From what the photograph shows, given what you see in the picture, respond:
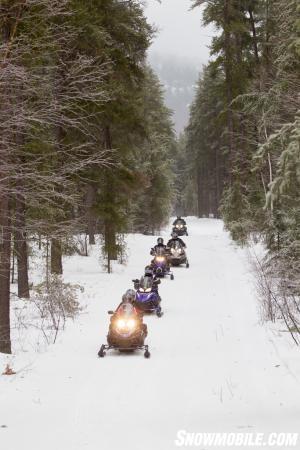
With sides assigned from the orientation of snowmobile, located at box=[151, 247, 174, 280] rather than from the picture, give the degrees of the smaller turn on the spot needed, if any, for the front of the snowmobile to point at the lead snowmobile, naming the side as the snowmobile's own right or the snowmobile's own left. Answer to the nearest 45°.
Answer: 0° — it already faces it

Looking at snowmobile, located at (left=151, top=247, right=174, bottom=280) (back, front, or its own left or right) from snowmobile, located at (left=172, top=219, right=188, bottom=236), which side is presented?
back

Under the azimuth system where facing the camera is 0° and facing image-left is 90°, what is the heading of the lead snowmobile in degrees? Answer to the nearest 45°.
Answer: approximately 0°

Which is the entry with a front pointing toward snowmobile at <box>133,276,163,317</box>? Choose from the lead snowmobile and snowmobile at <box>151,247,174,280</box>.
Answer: snowmobile at <box>151,247,174,280</box>

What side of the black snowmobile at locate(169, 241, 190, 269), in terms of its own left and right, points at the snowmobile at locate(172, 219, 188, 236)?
back

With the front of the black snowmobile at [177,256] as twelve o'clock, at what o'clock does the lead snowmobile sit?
The lead snowmobile is roughly at 12 o'clock from the black snowmobile.

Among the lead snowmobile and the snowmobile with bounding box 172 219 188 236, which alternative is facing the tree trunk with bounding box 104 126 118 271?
the snowmobile

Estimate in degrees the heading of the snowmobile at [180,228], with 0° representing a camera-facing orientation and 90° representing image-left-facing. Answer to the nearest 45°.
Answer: approximately 0°

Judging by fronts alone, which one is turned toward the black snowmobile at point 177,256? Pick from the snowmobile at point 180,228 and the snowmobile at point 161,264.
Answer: the snowmobile at point 180,228

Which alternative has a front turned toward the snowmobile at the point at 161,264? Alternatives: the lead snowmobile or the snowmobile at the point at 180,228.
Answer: the snowmobile at the point at 180,228
